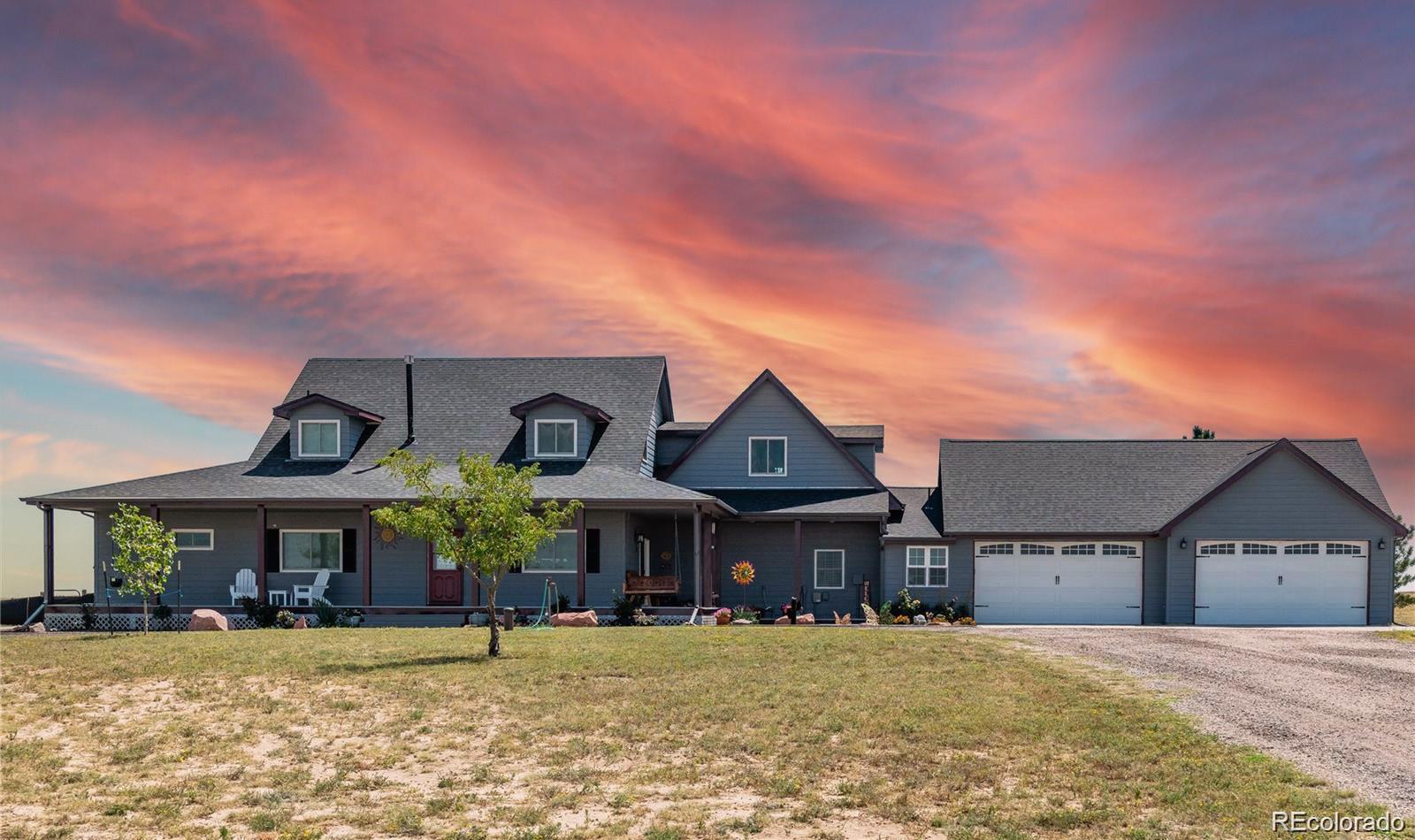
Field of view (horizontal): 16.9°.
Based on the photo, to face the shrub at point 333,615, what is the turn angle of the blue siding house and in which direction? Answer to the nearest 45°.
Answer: approximately 45° to its right

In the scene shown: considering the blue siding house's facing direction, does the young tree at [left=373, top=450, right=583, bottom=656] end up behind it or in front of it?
in front

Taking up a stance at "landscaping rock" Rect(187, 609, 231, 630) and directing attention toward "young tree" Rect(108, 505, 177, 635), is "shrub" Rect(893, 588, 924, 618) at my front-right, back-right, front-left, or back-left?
back-left

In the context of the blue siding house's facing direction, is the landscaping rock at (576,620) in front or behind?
in front

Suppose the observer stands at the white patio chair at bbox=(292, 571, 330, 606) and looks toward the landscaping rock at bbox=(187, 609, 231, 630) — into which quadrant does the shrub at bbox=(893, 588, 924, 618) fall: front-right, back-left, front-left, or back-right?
back-left

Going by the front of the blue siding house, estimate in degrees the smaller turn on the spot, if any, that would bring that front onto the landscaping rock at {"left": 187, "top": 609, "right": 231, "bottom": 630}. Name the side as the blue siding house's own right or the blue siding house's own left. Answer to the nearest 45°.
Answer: approximately 45° to the blue siding house's own right

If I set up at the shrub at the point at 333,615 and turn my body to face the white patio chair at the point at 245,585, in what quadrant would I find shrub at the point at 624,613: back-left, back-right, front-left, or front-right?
back-right

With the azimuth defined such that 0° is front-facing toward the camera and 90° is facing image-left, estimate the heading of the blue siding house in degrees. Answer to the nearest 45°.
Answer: approximately 0°
